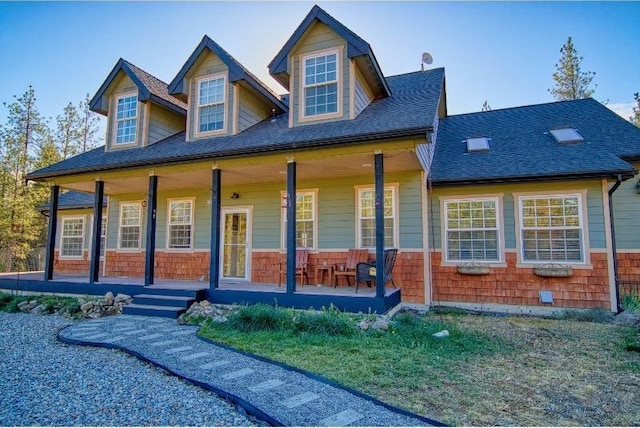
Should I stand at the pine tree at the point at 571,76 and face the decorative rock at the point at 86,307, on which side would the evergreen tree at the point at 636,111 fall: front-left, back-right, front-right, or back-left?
back-left

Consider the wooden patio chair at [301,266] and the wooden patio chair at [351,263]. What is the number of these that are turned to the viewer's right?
0

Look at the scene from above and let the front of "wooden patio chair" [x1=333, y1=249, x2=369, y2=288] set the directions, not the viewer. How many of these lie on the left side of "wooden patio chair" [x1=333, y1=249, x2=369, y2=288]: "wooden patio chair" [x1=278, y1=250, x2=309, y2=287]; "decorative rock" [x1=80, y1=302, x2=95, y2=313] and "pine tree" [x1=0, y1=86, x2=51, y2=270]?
0

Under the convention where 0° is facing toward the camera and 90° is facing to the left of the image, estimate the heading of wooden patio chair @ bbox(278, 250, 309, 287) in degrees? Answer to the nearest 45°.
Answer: approximately 45°

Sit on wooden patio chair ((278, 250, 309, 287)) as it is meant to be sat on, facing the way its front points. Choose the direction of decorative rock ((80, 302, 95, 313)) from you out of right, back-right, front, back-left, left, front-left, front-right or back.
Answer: front-right

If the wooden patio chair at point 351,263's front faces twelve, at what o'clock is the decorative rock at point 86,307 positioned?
The decorative rock is roughly at 1 o'clock from the wooden patio chair.

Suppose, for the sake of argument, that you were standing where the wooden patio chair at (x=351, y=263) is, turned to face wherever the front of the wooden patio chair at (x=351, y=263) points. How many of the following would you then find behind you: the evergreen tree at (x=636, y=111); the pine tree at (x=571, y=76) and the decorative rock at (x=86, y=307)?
2

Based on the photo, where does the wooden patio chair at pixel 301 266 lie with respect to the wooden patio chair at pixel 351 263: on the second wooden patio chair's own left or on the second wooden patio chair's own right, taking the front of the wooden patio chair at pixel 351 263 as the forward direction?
on the second wooden patio chair's own right

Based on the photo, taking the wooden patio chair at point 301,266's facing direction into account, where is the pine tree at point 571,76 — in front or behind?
behind

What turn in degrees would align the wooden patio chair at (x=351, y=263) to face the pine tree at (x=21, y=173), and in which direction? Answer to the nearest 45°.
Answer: approximately 90° to its right

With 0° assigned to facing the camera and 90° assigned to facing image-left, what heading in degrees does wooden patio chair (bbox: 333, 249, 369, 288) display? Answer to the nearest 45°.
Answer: approximately 45°

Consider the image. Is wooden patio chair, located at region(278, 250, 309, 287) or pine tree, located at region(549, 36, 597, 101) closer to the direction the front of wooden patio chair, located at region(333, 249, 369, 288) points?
the wooden patio chair

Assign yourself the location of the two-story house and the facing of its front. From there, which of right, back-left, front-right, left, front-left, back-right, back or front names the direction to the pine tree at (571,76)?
back

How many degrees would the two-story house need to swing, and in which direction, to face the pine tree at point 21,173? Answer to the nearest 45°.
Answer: approximately 90° to its right

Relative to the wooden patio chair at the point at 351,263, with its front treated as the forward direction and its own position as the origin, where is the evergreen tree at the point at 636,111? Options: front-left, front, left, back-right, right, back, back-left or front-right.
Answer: back
